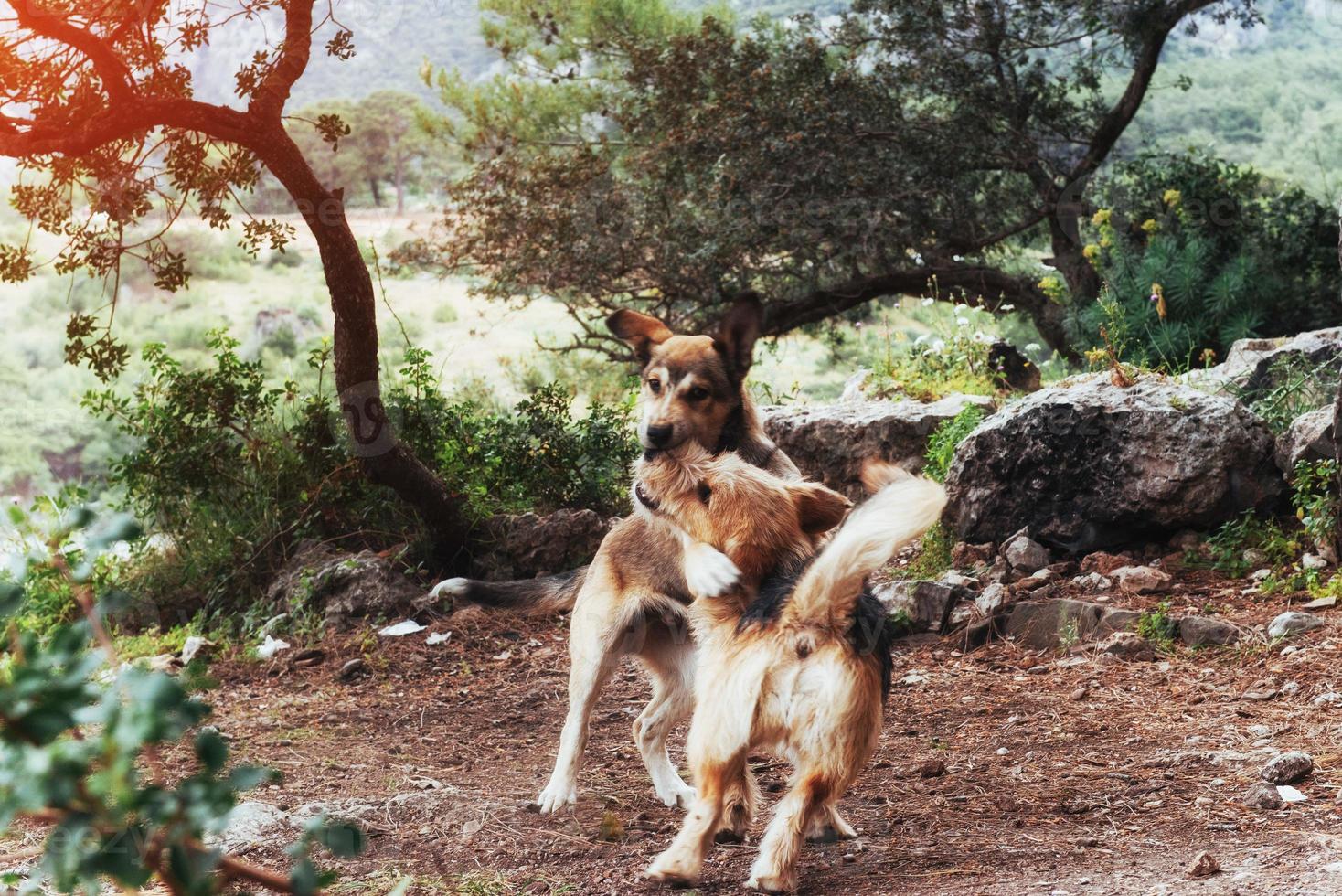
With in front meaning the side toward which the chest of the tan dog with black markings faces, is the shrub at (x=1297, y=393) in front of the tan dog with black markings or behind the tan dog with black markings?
in front

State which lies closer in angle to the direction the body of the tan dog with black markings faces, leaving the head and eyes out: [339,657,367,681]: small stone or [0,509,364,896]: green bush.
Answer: the small stone

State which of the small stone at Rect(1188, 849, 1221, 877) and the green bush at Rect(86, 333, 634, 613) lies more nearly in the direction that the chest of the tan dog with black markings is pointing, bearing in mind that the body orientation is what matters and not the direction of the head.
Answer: the green bush

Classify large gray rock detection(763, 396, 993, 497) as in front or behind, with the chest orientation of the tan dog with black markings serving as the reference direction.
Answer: in front

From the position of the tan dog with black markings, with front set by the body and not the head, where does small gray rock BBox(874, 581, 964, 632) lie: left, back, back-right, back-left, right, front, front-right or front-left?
front

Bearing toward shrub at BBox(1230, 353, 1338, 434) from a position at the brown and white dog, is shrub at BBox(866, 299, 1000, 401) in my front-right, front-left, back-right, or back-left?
front-left

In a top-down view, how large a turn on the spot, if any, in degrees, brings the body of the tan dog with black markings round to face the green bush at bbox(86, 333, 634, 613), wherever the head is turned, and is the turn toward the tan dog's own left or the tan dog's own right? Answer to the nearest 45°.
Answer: approximately 45° to the tan dog's own left

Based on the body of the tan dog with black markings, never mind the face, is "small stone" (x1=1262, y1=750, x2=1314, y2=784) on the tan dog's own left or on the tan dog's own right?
on the tan dog's own right

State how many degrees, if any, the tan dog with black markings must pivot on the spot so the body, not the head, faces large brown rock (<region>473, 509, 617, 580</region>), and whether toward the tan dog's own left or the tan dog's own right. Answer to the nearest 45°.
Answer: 0° — it already faces it

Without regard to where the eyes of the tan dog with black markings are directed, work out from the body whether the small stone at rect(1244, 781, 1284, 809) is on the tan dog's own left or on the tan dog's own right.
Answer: on the tan dog's own right

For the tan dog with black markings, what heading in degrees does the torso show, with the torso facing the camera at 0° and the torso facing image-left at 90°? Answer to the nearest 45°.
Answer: approximately 180°

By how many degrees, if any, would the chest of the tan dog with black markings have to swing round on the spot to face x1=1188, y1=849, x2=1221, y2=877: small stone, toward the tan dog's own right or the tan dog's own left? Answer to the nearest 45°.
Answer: approximately 90° to the tan dog's own right

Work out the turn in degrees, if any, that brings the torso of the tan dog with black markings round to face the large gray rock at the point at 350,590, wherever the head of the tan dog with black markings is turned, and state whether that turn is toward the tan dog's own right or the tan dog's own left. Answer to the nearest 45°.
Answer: approximately 45° to the tan dog's own left

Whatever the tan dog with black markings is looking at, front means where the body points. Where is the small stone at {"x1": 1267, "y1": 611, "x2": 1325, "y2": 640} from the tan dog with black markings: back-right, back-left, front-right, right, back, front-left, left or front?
front-right

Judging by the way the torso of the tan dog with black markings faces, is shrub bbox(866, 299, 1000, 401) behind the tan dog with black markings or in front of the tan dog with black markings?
in front
